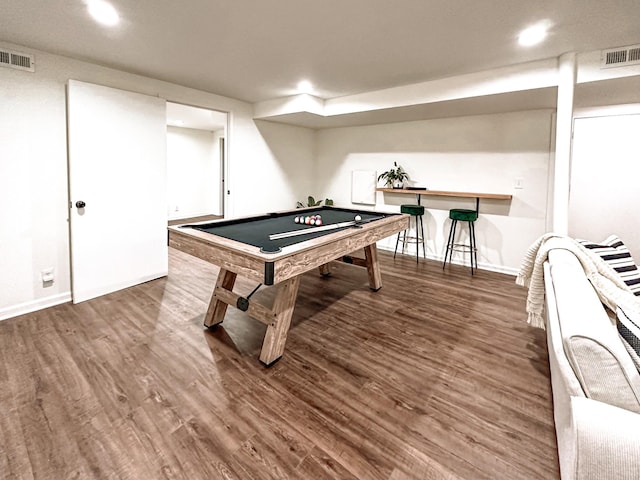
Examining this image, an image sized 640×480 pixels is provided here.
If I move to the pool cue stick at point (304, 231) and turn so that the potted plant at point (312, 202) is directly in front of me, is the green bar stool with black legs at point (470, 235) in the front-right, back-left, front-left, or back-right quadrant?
front-right

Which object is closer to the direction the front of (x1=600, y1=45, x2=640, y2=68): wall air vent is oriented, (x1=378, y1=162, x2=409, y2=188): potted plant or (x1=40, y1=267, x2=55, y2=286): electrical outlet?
the electrical outlet

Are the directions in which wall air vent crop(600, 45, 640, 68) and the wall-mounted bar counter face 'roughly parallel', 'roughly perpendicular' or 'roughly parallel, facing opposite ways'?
roughly parallel

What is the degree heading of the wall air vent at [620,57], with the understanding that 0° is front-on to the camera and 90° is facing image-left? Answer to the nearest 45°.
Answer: approximately 45°

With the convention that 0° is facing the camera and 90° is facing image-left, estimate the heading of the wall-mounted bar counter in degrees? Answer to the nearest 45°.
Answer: approximately 45°

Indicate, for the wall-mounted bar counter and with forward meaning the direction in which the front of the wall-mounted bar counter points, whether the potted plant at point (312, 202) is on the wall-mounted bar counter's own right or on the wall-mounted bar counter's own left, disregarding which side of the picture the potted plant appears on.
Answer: on the wall-mounted bar counter's own right

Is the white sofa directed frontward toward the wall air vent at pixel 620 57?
no
